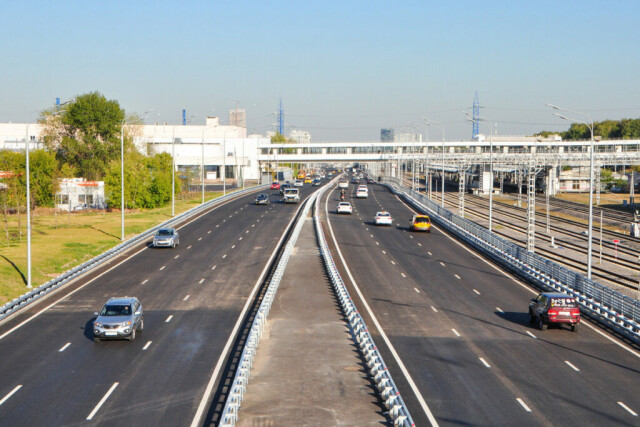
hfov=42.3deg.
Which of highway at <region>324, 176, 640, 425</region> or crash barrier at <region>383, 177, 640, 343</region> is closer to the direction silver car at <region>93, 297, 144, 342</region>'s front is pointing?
the highway

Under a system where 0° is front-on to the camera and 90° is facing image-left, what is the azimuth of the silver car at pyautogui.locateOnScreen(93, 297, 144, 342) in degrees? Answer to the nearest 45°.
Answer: approximately 0°

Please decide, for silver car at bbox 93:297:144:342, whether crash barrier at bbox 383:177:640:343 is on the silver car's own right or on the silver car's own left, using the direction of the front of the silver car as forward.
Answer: on the silver car's own left

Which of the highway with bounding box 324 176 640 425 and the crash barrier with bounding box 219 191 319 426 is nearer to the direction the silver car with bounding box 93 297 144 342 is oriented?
the crash barrier
